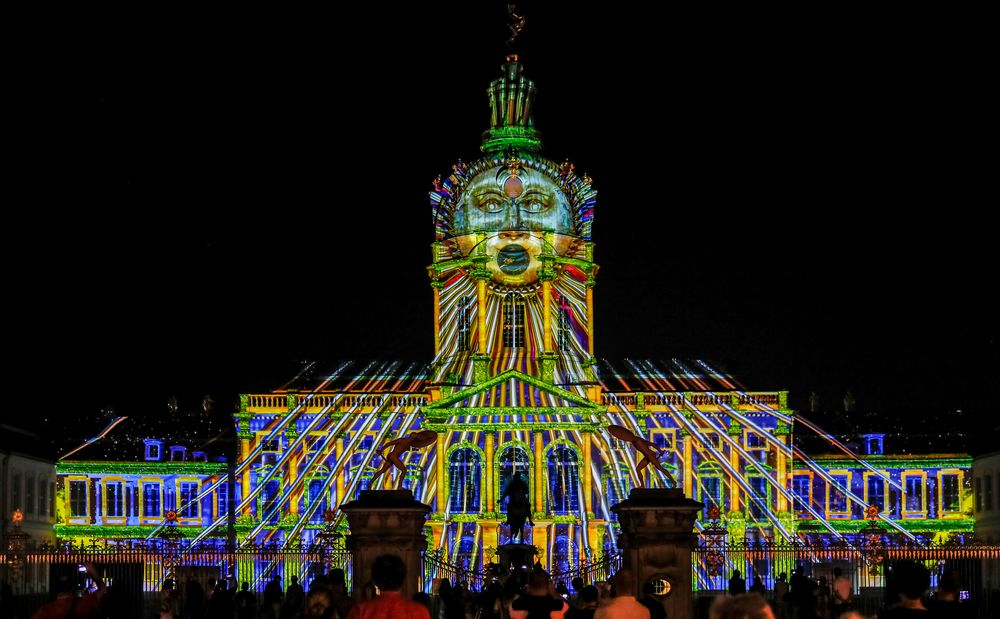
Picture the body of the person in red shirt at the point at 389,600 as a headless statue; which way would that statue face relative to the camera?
away from the camera

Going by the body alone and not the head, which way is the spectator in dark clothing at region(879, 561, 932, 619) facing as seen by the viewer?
away from the camera

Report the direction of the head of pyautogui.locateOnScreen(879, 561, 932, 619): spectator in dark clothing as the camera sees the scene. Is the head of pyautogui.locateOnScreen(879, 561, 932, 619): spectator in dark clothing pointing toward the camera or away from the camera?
away from the camera

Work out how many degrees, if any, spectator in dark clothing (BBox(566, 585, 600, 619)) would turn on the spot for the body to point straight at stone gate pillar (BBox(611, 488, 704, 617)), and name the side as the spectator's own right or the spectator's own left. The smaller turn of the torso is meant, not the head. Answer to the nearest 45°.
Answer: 0° — they already face it

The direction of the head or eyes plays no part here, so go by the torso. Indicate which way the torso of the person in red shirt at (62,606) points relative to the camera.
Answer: away from the camera

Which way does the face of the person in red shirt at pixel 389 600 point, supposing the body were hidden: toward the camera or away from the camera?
away from the camera

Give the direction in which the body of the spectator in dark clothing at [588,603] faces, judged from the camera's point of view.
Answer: away from the camera
